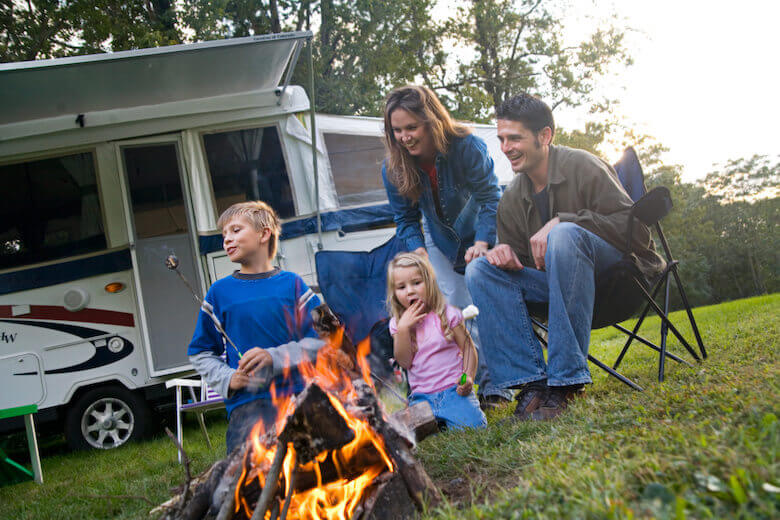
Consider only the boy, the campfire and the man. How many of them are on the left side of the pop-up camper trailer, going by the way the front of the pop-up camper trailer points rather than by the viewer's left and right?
0

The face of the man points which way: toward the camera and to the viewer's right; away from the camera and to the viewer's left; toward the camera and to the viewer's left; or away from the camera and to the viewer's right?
toward the camera and to the viewer's left

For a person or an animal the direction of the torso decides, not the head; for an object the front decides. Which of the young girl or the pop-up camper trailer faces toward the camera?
the young girl

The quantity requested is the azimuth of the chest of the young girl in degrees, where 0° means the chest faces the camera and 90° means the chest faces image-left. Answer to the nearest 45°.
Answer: approximately 0°

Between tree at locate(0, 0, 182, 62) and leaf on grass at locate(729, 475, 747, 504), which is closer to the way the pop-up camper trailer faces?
the leaf on grass

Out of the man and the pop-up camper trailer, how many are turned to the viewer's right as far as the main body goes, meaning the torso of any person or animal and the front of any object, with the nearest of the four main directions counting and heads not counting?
1

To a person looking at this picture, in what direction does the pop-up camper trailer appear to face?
facing to the right of the viewer

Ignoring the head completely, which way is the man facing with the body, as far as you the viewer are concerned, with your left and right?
facing the viewer and to the left of the viewer

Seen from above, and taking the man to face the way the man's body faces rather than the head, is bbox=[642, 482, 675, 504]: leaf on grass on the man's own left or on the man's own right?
on the man's own left

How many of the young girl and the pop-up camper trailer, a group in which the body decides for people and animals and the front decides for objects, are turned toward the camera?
1

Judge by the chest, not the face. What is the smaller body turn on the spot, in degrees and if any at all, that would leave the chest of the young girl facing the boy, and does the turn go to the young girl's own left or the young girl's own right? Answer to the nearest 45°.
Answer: approximately 45° to the young girl's own right

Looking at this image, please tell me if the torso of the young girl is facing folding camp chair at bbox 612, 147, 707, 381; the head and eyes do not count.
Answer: no

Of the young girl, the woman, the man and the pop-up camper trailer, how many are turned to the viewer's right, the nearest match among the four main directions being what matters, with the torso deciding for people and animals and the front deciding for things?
1

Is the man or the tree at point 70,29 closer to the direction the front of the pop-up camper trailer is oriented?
the man
